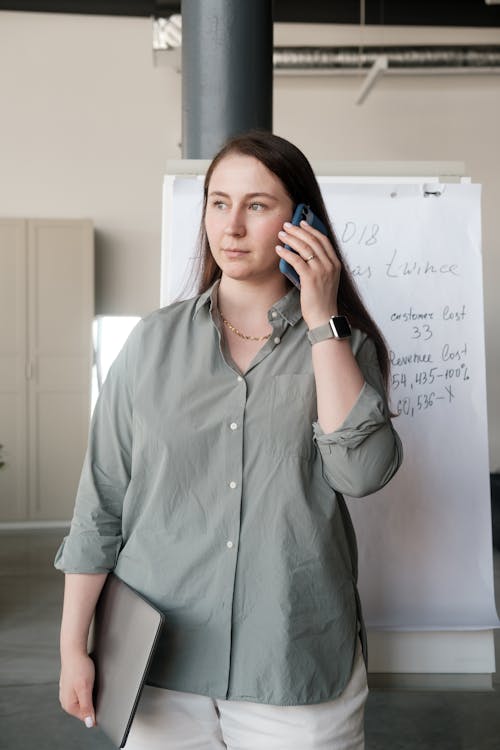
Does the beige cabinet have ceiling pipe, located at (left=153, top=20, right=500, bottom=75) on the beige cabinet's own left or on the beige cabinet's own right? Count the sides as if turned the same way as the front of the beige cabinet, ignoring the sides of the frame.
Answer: on the beige cabinet's own left

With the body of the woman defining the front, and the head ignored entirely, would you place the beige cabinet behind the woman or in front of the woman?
behind

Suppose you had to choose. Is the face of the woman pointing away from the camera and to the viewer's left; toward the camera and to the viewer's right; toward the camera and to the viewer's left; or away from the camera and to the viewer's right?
toward the camera and to the viewer's left

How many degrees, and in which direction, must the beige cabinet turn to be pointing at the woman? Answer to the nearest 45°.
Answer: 0° — it already faces them

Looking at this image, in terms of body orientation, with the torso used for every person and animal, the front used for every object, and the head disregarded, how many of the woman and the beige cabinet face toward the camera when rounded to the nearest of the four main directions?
2

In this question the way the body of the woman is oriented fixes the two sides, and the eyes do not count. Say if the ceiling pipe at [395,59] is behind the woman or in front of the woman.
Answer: behind

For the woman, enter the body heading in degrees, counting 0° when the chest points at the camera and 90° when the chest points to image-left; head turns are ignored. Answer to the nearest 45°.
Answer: approximately 0°

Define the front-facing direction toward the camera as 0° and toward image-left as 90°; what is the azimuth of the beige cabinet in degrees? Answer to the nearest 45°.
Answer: approximately 0°

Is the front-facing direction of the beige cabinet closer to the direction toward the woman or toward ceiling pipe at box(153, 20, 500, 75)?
the woman
